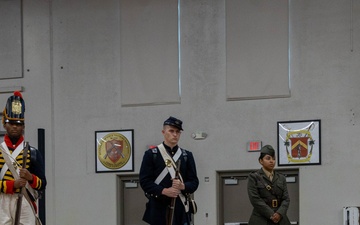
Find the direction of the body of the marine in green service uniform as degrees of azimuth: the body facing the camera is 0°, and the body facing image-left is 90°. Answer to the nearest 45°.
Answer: approximately 315°

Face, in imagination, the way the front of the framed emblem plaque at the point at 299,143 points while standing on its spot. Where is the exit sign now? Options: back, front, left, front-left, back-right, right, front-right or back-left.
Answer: right

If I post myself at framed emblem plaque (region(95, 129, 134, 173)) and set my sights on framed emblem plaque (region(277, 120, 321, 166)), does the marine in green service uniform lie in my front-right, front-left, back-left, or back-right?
front-right

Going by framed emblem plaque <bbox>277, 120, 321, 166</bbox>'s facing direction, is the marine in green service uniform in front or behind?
in front

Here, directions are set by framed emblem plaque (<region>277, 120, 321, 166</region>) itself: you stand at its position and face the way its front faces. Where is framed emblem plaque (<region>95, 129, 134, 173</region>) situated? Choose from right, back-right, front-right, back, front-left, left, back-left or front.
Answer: right

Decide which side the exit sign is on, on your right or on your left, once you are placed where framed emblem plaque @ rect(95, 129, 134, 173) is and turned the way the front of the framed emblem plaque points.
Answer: on your left

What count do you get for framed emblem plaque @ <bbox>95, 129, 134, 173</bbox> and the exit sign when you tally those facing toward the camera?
2

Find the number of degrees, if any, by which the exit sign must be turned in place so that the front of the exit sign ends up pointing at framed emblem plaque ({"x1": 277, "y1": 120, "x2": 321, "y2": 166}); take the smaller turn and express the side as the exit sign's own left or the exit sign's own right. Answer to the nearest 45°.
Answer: approximately 90° to the exit sign's own left

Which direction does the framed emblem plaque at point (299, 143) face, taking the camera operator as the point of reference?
facing the viewer

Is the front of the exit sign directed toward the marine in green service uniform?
yes

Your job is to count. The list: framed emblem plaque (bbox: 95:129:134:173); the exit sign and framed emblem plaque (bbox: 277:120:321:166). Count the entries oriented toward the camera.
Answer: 3

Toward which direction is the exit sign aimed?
toward the camera
